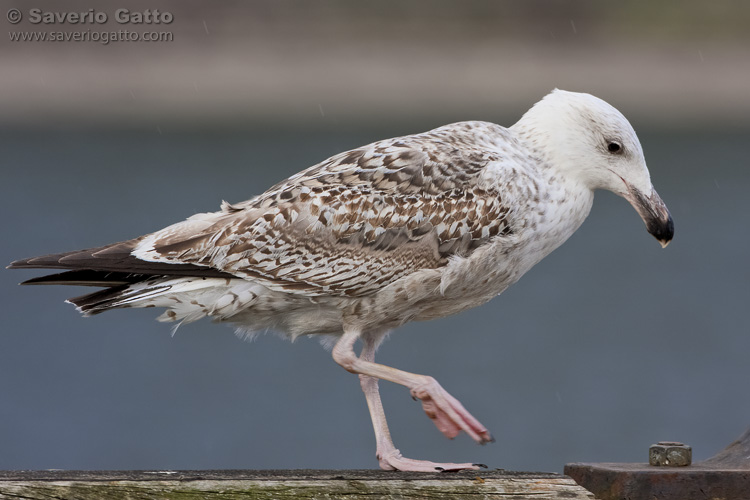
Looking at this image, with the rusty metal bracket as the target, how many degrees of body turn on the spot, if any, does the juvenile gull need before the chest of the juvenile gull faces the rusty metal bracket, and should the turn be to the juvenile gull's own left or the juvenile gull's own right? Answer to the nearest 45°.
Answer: approximately 45° to the juvenile gull's own right

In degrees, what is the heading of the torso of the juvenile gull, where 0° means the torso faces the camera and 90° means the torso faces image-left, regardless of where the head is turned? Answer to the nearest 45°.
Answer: approximately 270°
